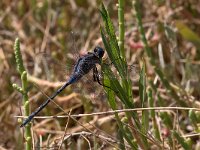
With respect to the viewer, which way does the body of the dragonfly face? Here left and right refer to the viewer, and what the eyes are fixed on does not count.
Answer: facing to the right of the viewer
